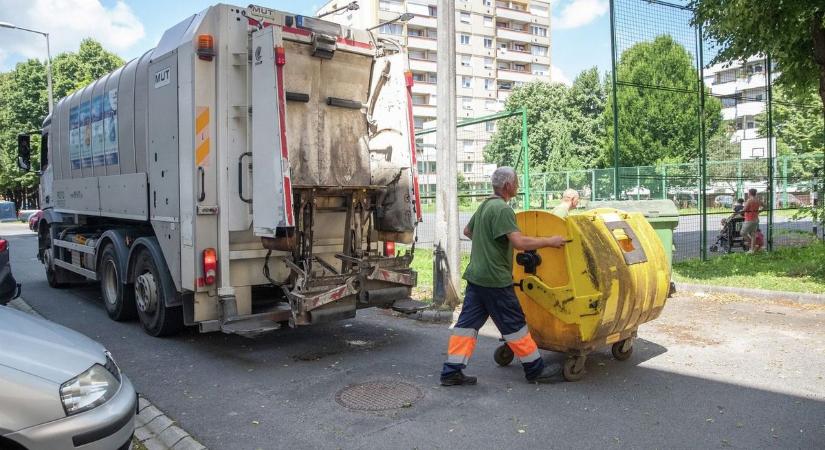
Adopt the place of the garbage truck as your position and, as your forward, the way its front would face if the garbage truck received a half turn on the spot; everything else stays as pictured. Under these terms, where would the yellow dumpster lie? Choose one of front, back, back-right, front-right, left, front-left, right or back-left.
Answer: front

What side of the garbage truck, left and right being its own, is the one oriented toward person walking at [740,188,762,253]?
right

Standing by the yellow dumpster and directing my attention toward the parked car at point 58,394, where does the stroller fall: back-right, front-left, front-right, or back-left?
back-right

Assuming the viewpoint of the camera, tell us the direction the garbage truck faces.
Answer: facing away from the viewer and to the left of the viewer

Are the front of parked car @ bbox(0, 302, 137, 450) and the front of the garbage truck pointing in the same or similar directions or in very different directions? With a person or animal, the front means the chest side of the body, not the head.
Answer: very different directions

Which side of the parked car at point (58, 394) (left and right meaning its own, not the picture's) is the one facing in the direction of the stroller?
left

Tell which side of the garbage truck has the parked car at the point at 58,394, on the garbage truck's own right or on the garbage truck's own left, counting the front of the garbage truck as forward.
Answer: on the garbage truck's own left

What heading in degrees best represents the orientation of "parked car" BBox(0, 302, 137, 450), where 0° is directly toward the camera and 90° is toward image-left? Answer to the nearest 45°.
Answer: approximately 315°

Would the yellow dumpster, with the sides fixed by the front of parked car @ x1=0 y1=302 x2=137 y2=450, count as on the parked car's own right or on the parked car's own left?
on the parked car's own left

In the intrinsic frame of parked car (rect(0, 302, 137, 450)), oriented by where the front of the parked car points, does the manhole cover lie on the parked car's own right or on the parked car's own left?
on the parked car's own left
